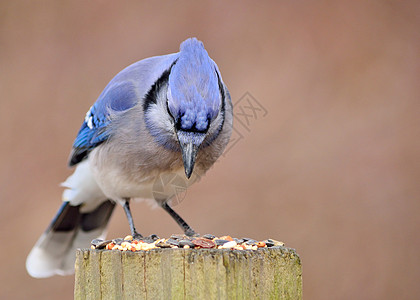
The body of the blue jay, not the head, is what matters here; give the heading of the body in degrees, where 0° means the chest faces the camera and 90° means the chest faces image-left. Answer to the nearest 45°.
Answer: approximately 315°
